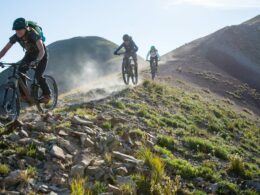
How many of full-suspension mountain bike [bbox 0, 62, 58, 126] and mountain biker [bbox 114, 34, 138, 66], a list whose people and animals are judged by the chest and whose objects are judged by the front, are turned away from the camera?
0

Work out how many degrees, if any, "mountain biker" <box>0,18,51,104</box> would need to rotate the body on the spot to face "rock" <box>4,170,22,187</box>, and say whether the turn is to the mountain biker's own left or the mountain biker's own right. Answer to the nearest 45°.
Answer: approximately 45° to the mountain biker's own left

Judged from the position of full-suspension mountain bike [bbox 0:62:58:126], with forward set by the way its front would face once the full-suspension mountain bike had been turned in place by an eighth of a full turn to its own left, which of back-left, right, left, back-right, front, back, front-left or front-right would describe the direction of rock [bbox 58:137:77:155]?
front-left

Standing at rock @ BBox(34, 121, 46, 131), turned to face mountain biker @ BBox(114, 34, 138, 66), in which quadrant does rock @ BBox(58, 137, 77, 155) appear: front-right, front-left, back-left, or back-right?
back-right

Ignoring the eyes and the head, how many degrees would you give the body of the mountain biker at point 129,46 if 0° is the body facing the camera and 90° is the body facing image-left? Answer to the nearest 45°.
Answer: approximately 45°

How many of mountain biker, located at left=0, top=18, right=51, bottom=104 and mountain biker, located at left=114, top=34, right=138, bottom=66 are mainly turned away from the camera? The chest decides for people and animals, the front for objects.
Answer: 0

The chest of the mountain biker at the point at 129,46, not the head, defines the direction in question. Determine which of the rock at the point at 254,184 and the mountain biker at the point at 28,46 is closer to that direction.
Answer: the mountain biker

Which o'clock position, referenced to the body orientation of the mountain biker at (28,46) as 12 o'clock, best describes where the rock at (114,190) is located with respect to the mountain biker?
The rock is roughly at 10 o'clock from the mountain biker.

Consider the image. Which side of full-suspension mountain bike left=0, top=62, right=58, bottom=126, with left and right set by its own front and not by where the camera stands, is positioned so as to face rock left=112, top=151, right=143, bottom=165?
left
